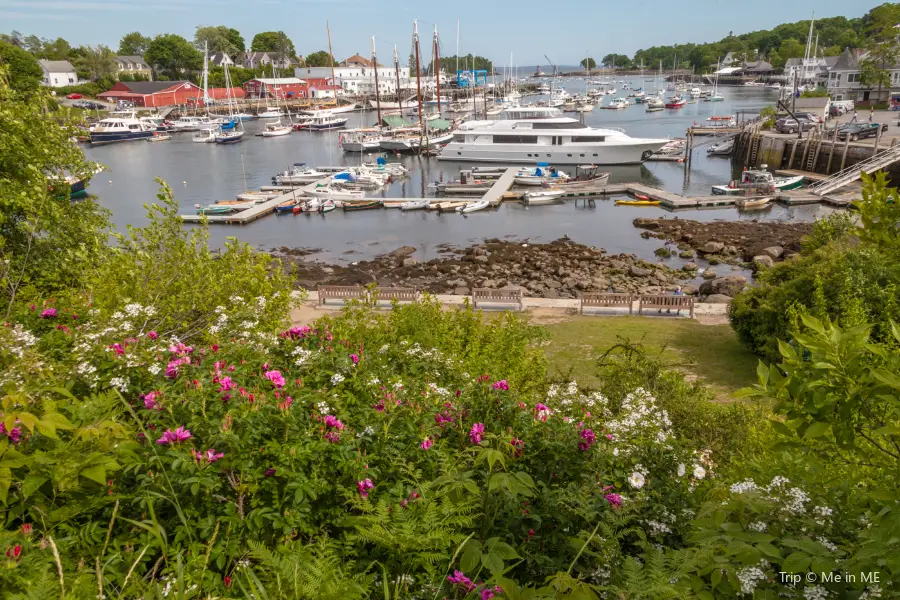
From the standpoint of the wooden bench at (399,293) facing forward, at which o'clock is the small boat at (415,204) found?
The small boat is roughly at 12 o'clock from the wooden bench.

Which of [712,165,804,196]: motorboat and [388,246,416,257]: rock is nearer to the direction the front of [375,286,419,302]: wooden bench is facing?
the rock

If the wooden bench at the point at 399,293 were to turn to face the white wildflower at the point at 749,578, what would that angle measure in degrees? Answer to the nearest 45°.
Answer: approximately 180°

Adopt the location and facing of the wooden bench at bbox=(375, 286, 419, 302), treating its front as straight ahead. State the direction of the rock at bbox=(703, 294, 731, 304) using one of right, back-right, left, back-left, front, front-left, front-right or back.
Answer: right

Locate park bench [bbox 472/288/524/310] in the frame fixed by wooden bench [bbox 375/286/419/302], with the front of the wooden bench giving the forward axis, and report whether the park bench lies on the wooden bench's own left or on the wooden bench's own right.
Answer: on the wooden bench's own right

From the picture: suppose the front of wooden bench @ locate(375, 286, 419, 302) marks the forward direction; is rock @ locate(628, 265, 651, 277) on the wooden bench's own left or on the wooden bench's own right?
on the wooden bench's own right

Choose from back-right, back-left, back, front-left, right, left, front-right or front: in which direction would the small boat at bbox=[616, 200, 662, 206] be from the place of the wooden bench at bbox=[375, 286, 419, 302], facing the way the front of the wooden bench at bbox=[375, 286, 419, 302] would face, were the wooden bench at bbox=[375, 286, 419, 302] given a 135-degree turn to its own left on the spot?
back

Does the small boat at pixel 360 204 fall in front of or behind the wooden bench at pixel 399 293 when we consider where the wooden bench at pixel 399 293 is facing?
in front

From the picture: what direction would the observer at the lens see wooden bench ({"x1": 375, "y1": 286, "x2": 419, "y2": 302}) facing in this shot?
facing away from the viewer

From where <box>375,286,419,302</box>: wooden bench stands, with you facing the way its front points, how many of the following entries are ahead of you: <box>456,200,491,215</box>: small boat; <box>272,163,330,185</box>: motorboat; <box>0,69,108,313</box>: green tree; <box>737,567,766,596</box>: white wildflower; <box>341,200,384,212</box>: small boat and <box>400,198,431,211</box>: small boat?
4

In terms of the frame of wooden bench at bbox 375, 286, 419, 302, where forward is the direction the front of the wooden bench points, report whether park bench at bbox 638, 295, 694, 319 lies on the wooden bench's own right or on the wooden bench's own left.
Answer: on the wooden bench's own right

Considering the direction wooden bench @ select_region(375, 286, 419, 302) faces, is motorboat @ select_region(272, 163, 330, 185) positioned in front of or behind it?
in front

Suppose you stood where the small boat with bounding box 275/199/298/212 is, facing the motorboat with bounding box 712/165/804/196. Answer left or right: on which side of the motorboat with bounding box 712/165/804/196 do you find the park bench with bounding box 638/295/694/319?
right

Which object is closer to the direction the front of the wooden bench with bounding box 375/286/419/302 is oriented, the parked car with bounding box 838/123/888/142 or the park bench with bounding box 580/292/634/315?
the parked car

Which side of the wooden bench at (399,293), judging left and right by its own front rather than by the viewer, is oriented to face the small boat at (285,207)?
front
